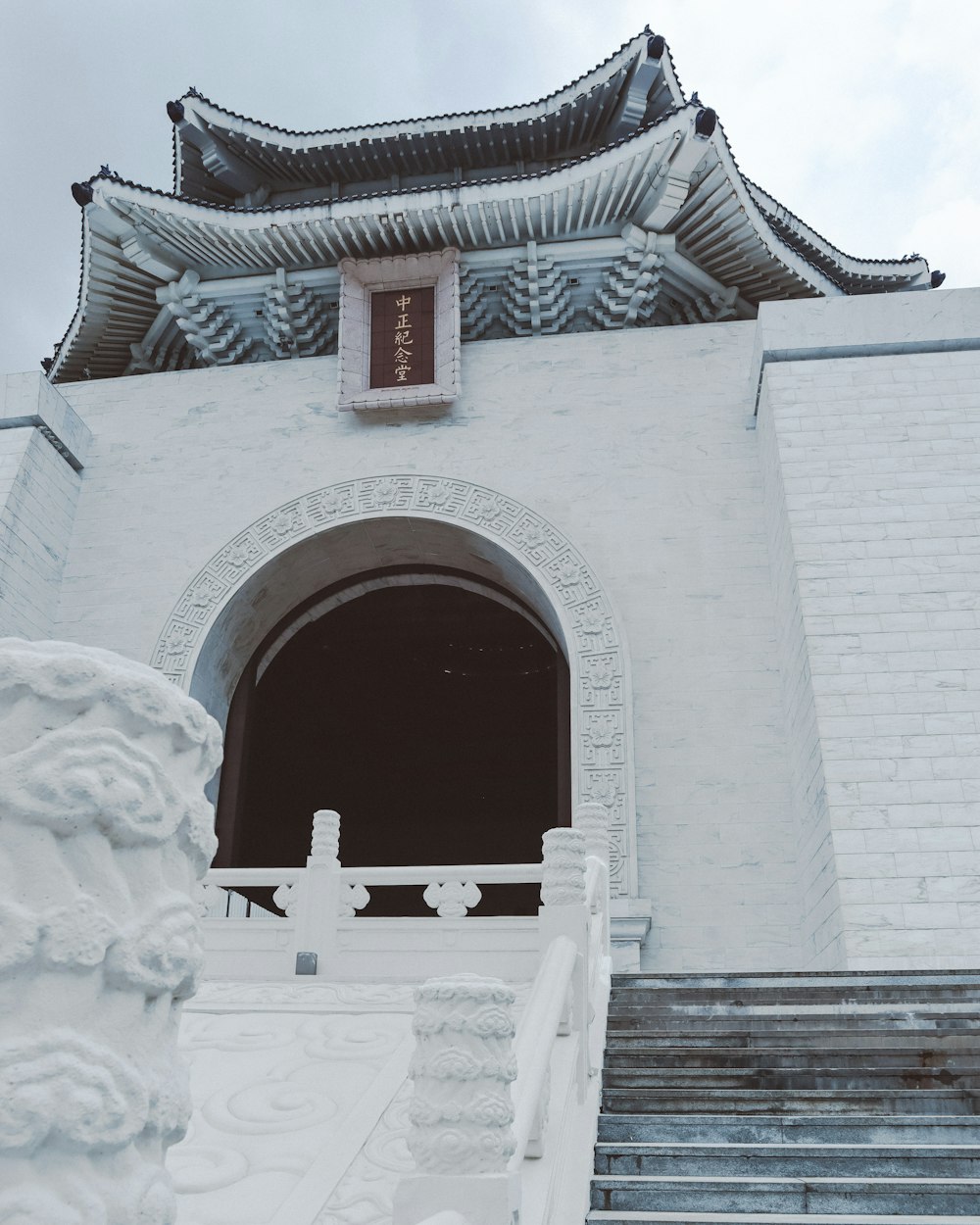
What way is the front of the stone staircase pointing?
toward the camera
